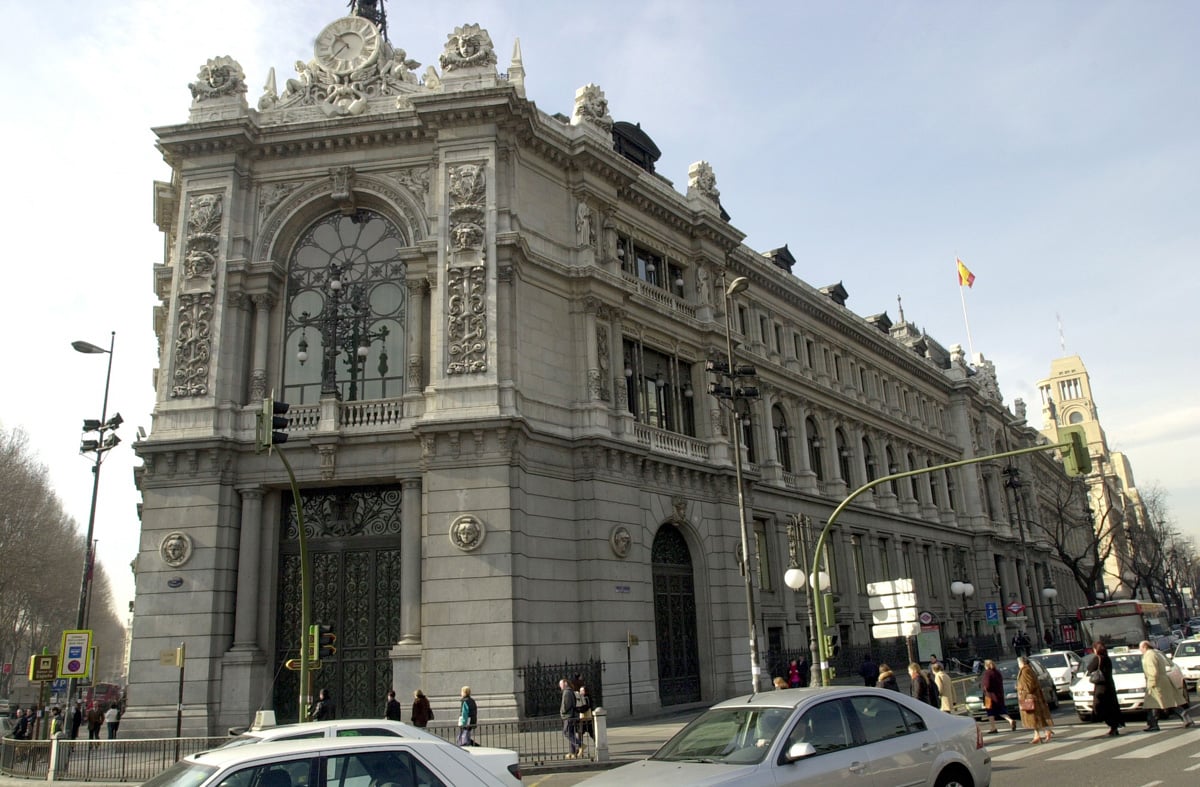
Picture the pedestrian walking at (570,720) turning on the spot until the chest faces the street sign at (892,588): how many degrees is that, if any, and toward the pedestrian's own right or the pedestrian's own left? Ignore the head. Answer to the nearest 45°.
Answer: approximately 180°

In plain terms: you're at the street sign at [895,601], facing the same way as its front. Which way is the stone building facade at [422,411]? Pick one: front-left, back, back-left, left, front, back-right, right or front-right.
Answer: right

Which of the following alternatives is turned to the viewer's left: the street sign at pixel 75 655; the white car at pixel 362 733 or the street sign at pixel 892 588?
the white car

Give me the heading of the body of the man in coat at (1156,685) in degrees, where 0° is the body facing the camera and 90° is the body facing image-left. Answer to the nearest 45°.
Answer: approximately 90°

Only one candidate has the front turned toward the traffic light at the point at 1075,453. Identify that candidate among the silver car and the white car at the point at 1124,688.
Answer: the white car

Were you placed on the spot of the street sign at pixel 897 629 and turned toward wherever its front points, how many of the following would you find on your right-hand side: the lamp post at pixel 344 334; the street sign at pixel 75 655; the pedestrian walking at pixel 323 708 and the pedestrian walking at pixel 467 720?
4

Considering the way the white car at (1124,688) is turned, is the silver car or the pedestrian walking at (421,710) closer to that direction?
the silver car
